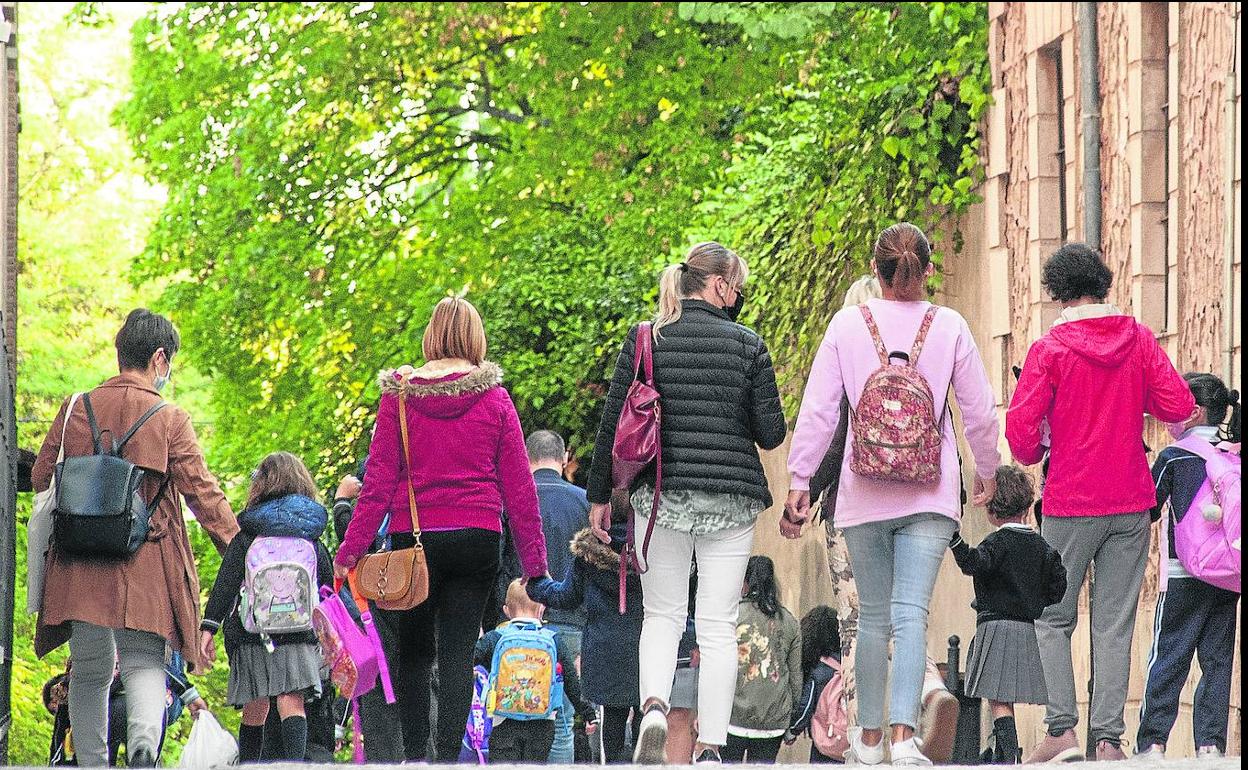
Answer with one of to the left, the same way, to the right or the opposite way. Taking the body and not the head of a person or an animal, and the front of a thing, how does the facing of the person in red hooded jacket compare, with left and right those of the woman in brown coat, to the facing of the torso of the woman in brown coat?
the same way

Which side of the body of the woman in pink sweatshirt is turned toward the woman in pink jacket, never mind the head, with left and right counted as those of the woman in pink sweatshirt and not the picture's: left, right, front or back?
left

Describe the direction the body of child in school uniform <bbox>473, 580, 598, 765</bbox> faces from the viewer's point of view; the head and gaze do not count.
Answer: away from the camera

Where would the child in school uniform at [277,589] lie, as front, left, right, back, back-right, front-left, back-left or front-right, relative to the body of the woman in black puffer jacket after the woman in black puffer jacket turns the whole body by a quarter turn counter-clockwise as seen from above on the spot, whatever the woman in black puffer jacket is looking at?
front-right

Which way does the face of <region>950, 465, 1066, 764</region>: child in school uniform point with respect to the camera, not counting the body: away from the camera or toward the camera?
away from the camera

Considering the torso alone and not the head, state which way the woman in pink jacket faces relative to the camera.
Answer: away from the camera

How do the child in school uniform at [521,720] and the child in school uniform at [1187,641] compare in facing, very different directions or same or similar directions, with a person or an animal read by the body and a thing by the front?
same or similar directions

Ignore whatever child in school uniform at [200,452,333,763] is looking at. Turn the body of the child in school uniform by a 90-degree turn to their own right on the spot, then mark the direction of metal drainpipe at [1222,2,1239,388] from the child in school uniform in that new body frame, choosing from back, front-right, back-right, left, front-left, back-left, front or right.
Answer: front

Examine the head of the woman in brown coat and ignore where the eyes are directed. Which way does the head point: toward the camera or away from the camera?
away from the camera

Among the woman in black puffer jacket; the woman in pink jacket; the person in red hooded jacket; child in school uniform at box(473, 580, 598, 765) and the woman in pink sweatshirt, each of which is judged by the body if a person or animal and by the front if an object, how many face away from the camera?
5

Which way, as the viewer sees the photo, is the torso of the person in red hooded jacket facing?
away from the camera

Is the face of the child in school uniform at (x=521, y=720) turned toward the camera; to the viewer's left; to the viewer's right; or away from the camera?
away from the camera

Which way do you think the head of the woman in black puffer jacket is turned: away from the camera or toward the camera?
away from the camera

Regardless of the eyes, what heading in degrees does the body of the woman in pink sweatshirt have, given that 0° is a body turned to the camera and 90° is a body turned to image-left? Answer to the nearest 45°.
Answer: approximately 180°

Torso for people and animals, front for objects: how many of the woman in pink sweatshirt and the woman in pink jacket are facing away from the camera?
2

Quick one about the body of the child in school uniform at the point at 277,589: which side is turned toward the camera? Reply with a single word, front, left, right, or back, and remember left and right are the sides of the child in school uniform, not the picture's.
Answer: back

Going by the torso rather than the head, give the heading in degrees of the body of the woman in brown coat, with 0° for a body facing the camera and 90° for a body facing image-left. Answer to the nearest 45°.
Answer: approximately 225°

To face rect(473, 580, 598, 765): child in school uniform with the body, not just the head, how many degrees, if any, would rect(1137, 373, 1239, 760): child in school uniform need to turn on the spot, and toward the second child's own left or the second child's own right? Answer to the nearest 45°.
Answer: approximately 45° to the second child's own left

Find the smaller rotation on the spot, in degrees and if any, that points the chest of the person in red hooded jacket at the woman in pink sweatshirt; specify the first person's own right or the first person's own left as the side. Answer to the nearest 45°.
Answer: approximately 135° to the first person's own left

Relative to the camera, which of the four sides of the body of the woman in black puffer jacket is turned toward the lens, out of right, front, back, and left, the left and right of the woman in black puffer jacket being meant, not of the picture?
back
